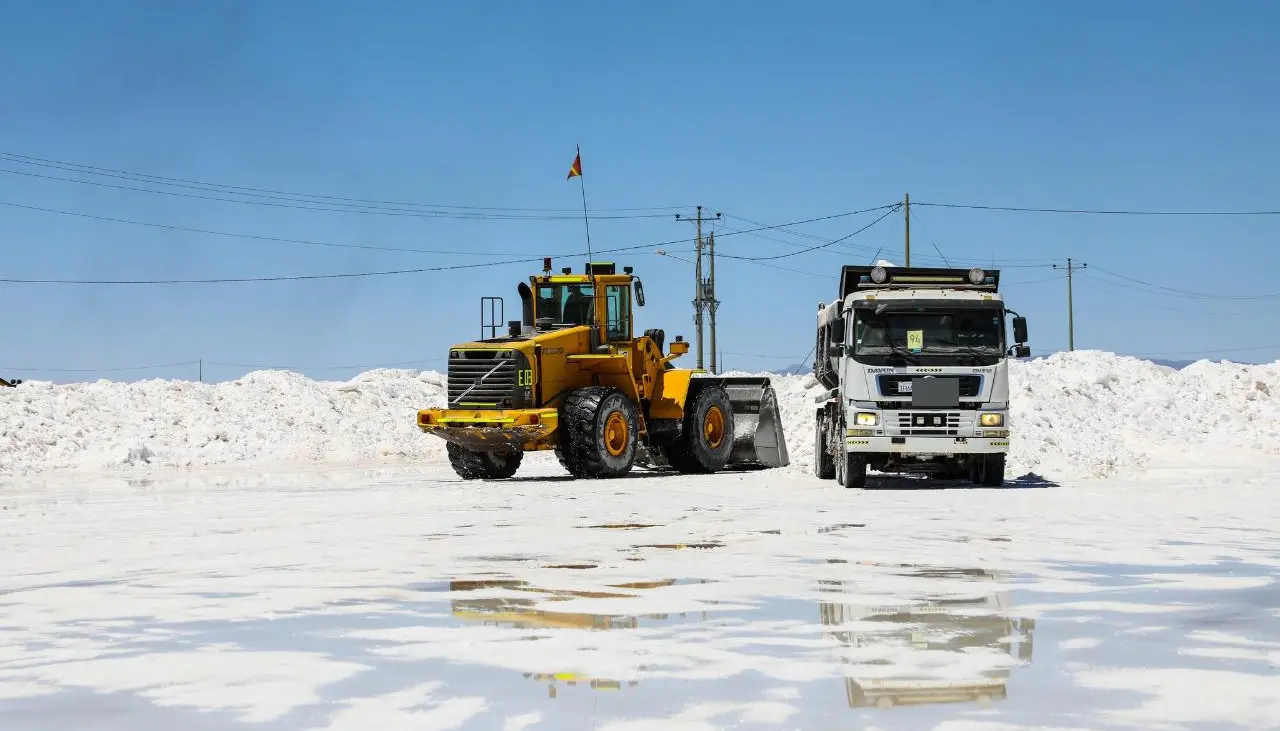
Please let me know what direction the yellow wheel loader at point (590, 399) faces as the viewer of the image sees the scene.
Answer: facing away from the viewer and to the right of the viewer
